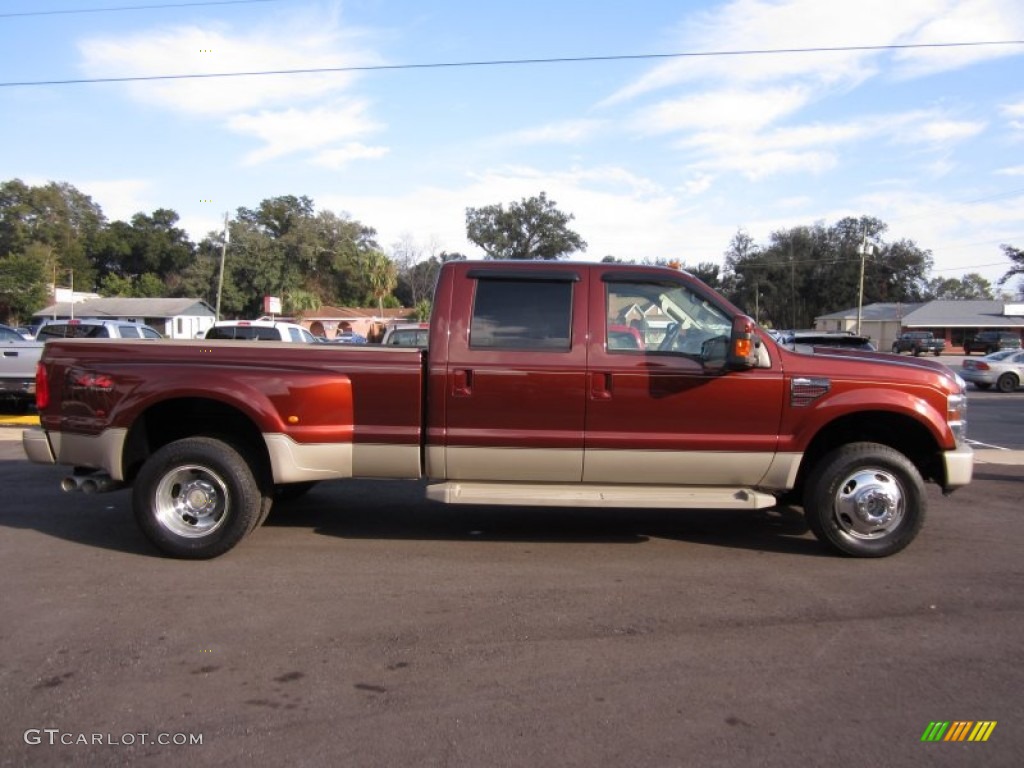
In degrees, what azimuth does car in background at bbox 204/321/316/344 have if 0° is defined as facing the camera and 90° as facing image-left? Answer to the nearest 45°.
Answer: approximately 225°

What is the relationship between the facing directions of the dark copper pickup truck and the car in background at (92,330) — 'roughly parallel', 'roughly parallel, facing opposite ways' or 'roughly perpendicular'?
roughly perpendicular

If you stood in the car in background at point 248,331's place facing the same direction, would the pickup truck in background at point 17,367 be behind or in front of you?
behind

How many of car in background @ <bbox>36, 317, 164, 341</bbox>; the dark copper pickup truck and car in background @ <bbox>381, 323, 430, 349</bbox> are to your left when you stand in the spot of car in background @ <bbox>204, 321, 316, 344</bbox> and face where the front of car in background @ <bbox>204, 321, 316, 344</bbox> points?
1

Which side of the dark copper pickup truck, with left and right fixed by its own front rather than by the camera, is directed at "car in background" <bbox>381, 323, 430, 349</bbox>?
left

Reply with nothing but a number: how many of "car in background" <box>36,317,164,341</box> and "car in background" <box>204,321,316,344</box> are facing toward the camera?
0

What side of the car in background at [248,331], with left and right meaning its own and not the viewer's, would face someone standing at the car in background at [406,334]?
right

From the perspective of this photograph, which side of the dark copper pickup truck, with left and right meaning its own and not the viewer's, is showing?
right

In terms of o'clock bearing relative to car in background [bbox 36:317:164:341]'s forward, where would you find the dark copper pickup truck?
The dark copper pickup truck is roughly at 4 o'clock from the car in background.
